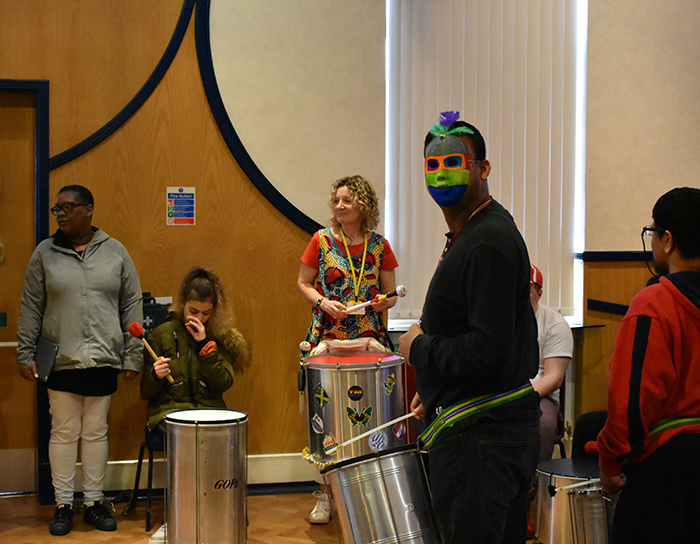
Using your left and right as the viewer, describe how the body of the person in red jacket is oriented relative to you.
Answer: facing away from the viewer and to the left of the viewer

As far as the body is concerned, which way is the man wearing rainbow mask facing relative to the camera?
to the viewer's left

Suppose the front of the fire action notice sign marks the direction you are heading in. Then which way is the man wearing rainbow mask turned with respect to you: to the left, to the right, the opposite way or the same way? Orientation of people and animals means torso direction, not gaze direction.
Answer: to the right

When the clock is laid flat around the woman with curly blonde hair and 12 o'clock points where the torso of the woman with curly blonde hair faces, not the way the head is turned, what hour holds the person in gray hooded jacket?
The person in gray hooded jacket is roughly at 3 o'clock from the woman with curly blonde hair.
